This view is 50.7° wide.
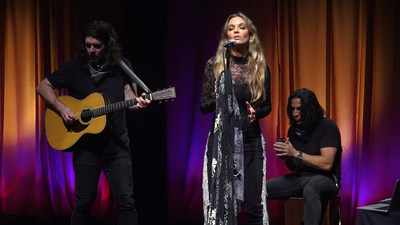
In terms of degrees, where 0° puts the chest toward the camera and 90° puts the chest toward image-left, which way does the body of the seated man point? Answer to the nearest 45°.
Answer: approximately 45°

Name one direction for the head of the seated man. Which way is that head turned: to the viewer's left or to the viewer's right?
to the viewer's left
